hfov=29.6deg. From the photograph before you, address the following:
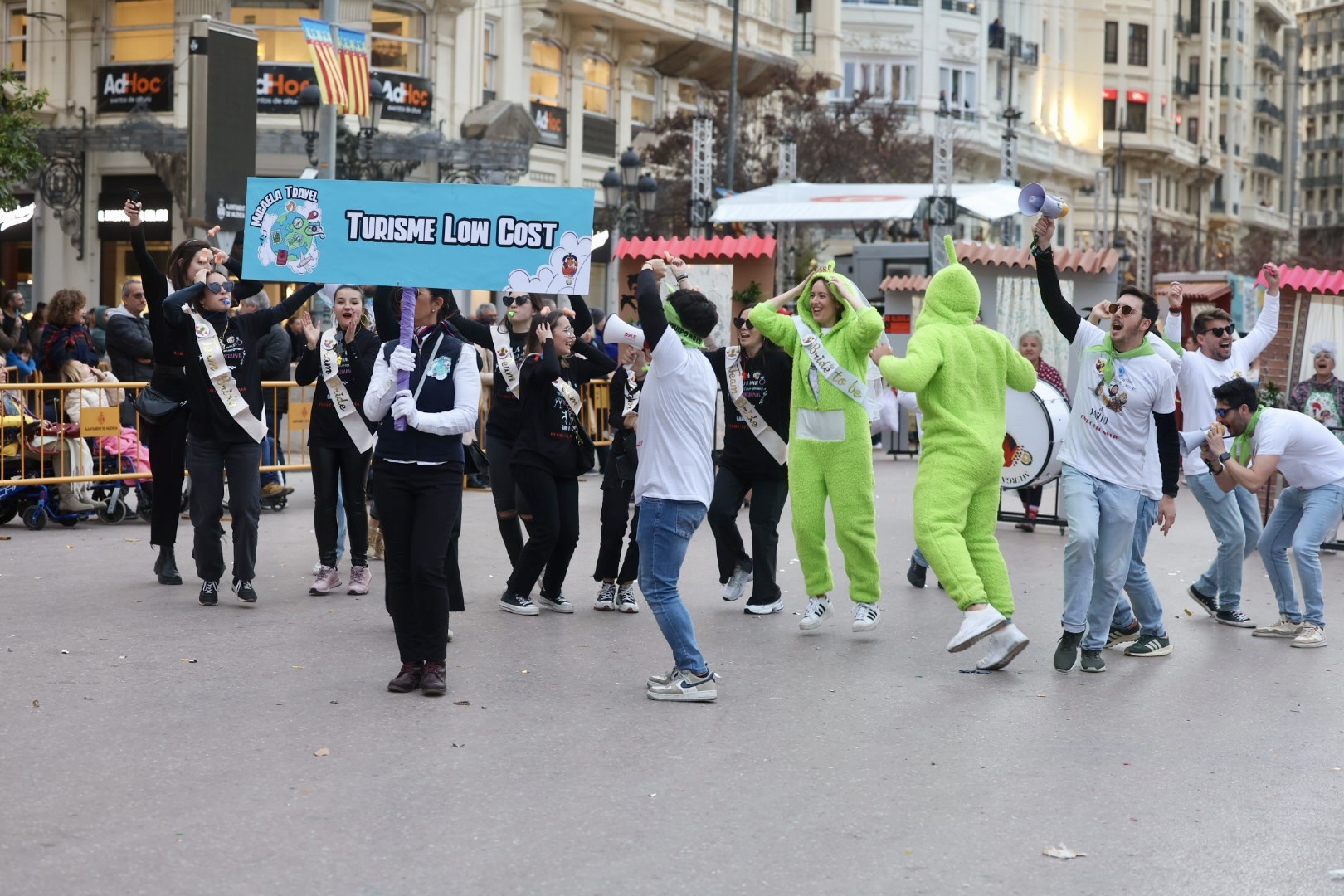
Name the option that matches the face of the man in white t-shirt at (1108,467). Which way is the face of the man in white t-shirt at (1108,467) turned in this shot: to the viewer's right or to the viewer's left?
to the viewer's left

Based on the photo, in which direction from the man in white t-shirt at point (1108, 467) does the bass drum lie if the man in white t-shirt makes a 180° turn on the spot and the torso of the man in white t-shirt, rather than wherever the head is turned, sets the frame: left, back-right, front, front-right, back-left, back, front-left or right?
front-left

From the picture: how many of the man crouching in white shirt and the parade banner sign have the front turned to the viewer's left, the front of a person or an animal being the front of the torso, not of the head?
1

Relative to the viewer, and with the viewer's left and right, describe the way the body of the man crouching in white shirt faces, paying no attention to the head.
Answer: facing to the left of the viewer

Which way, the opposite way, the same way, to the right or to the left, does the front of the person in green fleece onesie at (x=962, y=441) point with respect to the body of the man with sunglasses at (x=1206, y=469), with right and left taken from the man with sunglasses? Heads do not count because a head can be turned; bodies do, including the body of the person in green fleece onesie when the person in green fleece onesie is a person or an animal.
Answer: to the right

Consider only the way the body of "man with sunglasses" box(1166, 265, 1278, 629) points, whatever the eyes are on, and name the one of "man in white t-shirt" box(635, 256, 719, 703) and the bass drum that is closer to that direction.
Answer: the man in white t-shirt

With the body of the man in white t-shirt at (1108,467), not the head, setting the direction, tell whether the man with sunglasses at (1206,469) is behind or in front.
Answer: behind

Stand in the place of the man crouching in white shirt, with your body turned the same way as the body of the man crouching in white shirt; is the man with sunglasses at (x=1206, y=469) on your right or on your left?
on your right

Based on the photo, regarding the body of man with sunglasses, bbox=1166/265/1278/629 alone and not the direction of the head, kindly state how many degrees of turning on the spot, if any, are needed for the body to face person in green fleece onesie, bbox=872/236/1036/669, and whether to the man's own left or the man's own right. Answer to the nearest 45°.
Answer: approximately 45° to the man's own right
